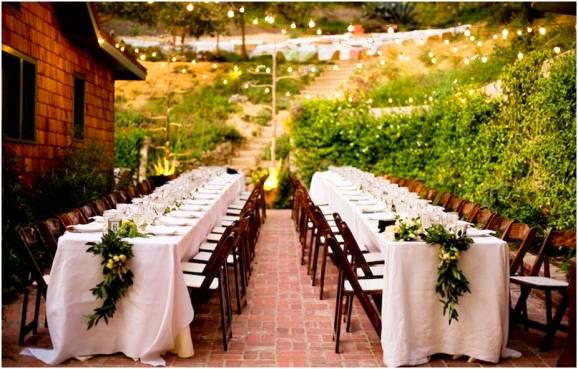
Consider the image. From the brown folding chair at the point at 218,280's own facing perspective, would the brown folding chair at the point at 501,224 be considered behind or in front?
behind

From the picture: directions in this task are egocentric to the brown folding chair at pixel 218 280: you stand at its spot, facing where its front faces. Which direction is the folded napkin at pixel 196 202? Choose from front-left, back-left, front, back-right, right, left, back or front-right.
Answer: right

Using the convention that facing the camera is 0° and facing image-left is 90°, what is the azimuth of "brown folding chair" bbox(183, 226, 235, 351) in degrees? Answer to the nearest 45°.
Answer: approximately 90°

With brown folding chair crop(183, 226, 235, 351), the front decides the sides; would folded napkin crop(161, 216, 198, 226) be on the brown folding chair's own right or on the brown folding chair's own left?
on the brown folding chair's own right

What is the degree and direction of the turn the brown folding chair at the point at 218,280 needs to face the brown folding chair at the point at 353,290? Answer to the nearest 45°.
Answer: approximately 180°

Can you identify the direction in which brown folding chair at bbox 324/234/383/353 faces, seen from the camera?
facing to the right of the viewer

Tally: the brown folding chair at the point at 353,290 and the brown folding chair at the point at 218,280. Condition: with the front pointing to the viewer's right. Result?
1

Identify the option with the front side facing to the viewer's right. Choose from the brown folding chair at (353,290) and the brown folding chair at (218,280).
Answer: the brown folding chair at (353,290)

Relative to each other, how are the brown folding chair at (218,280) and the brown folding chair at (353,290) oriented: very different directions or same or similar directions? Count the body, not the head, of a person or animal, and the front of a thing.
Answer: very different directions

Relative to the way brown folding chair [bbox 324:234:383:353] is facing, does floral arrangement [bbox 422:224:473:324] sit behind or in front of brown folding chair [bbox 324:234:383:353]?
in front

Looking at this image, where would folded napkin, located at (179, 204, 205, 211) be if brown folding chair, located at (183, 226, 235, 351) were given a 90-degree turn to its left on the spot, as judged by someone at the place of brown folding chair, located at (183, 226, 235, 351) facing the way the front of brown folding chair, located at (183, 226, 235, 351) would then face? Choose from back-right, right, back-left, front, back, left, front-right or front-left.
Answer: back
